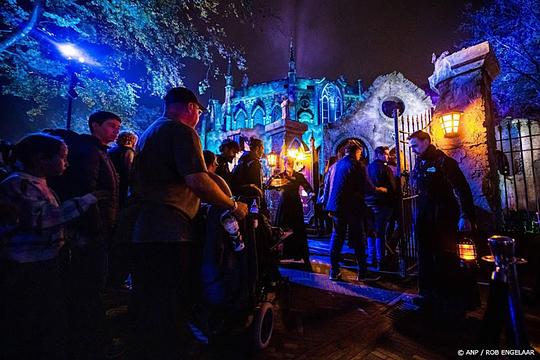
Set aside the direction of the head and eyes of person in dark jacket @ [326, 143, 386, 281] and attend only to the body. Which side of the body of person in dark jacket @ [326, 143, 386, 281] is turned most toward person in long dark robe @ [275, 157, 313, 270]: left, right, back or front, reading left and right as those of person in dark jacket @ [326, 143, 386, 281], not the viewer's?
left

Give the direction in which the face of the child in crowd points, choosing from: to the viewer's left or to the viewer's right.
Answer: to the viewer's right

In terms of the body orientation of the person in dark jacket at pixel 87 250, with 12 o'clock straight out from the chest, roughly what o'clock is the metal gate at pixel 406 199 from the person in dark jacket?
The metal gate is roughly at 12 o'clock from the person in dark jacket.

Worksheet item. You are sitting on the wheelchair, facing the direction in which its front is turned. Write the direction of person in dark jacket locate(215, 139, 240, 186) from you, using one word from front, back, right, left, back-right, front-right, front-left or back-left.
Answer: front-left

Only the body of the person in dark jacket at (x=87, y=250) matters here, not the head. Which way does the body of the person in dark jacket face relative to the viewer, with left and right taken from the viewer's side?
facing to the right of the viewer

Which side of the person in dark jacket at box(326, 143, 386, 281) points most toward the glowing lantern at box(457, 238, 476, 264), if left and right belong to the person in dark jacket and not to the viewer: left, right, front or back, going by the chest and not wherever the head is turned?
right

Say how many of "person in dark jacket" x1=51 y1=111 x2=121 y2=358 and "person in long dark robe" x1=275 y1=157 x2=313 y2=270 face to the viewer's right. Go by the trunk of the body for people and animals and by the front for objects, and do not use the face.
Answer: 1

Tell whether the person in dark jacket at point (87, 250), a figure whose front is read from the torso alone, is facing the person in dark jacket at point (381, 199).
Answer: yes

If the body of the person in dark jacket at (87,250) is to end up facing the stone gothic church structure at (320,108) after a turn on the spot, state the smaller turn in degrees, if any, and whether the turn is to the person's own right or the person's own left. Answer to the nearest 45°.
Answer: approximately 45° to the person's own left

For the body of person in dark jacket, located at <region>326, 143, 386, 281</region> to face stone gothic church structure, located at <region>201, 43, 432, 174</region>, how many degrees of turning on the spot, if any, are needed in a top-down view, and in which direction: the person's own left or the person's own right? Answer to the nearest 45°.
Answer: approximately 45° to the person's own left

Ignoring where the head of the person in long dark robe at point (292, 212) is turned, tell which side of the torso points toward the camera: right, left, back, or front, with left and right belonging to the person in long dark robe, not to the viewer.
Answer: front

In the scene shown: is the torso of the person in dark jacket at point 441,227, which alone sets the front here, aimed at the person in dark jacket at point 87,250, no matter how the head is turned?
yes

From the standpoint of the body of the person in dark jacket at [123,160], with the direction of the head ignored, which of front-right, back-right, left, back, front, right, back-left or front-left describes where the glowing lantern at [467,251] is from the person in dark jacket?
right

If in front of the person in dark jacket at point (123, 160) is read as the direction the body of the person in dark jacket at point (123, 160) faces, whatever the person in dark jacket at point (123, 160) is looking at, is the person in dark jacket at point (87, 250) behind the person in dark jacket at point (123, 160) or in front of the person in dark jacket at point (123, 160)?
behind

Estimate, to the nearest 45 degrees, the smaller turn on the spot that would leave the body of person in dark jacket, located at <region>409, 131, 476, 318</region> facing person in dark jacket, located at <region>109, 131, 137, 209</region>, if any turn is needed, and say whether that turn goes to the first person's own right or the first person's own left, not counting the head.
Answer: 0° — they already face them
